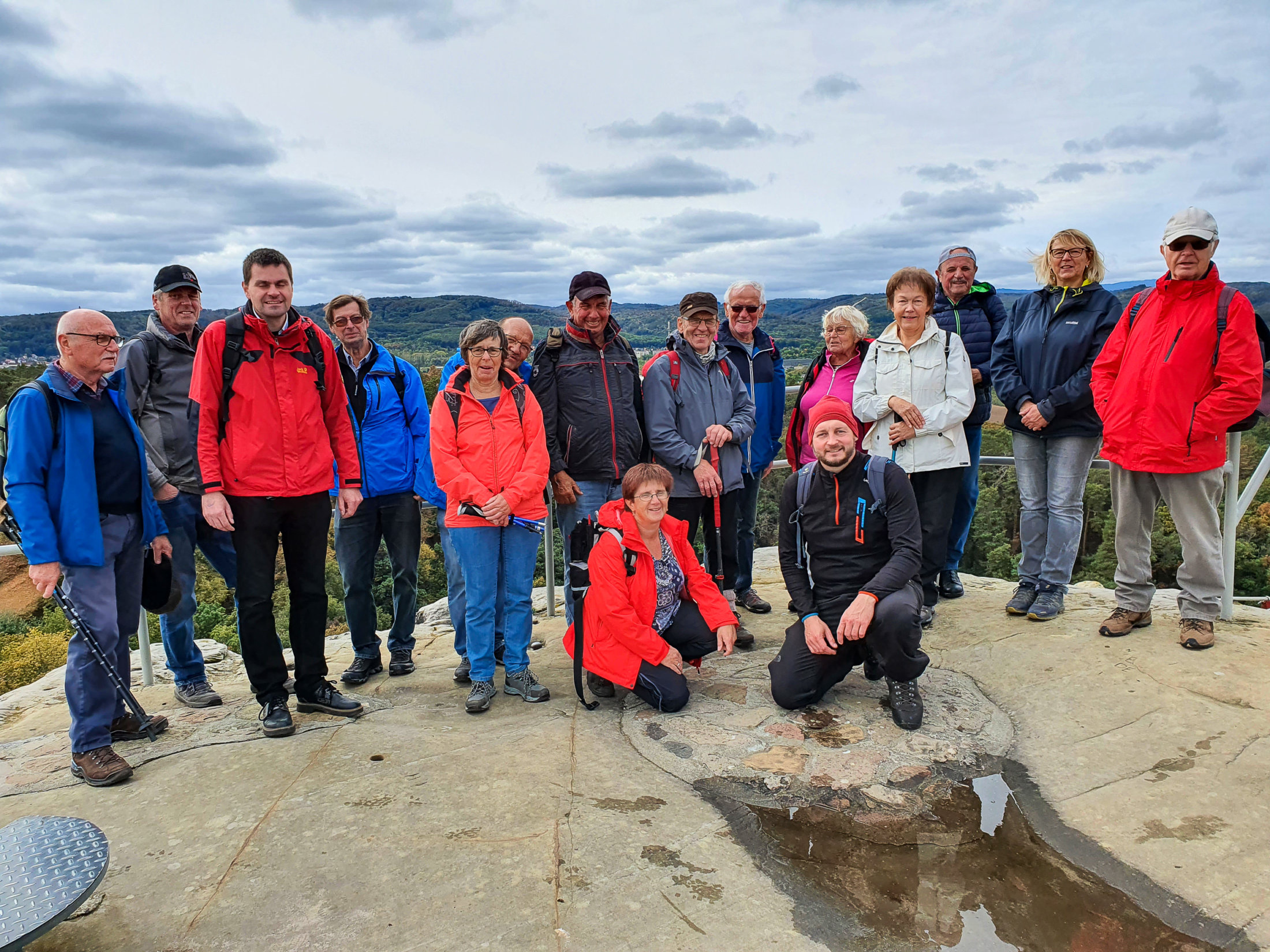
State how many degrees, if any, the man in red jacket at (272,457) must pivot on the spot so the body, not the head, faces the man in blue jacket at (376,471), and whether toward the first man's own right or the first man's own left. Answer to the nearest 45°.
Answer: approximately 135° to the first man's own left

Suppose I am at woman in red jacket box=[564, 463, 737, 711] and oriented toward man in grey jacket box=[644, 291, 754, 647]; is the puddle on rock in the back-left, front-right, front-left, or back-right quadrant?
back-right

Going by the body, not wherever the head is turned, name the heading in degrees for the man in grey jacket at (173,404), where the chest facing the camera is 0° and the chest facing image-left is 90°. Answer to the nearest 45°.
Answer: approximately 315°
